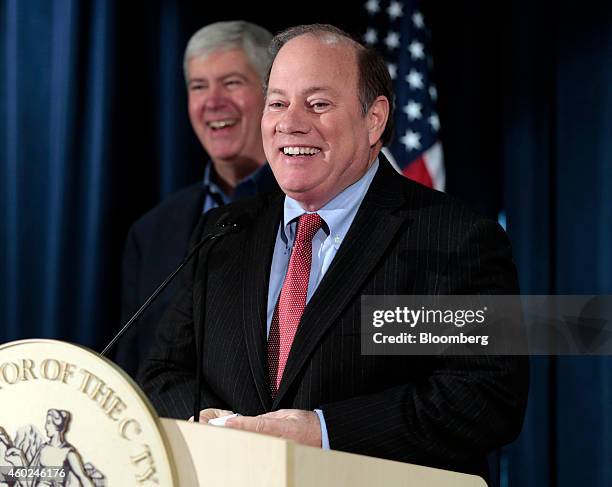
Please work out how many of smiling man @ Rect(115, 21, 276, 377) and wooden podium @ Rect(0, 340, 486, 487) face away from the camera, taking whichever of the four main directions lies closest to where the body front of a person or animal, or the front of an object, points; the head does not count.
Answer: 0

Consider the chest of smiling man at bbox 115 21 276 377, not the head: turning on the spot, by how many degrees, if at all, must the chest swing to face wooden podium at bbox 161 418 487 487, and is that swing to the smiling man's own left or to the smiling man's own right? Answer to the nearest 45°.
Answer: approximately 45° to the smiling man's own left

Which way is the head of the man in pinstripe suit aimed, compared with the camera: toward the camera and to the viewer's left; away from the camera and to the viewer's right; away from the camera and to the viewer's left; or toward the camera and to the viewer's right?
toward the camera and to the viewer's left

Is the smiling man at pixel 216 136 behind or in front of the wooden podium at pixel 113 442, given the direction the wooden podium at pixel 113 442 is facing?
behind

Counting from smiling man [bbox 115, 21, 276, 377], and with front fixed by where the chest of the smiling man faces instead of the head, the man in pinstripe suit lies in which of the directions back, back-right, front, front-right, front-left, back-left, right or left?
front-left

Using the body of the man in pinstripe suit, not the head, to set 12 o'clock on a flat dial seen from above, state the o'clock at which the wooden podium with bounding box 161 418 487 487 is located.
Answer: The wooden podium is roughly at 11 o'clock from the man in pinstripe suit.

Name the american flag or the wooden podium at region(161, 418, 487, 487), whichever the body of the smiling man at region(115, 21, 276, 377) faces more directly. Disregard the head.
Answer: the wooden podium

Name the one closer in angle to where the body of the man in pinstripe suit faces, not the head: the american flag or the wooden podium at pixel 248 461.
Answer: the wooden podium

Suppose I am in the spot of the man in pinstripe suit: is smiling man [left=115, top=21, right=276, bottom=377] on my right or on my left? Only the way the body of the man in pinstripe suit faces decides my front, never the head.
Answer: on my right

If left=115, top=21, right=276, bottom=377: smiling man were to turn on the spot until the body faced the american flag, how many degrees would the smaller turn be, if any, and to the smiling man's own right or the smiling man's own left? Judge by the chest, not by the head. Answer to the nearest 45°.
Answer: approximately 135° to the smiling man's own left

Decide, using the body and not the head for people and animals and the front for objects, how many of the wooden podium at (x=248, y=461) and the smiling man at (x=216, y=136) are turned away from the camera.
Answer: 0

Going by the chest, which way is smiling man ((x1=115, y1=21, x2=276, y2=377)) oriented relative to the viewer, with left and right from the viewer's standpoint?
facing the viewer and to the left of the viewer

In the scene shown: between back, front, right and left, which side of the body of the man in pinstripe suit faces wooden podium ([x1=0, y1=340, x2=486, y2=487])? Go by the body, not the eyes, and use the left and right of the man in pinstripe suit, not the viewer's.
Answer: front

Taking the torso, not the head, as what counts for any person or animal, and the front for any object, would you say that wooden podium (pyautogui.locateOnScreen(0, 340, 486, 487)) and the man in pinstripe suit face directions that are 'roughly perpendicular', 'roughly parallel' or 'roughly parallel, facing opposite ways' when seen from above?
roughly parallel

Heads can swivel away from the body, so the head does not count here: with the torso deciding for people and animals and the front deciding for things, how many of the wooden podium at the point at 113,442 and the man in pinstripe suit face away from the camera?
0

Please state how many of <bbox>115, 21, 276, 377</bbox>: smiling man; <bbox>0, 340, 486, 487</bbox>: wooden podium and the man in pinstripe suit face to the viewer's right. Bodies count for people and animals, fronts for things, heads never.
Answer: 0

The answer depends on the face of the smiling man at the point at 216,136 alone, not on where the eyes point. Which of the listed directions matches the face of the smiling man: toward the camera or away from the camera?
toward the camera

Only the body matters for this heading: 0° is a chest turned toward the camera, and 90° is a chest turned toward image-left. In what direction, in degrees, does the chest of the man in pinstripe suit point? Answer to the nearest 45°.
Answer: approximately 45°
